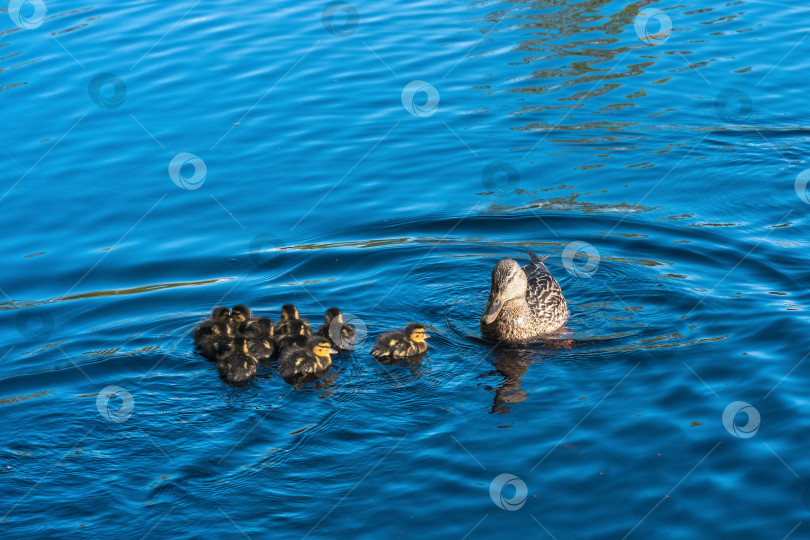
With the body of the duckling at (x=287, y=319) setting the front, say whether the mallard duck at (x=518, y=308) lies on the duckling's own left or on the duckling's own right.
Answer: on the duckling's own right

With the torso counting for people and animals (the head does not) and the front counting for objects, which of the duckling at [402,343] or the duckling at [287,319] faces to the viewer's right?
the duckling at [402,343]

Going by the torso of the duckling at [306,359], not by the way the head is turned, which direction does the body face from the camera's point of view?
to the viewer's right

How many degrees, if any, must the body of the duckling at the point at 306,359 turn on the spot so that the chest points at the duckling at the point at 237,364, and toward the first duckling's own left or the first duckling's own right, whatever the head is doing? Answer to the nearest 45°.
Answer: approximately 180°

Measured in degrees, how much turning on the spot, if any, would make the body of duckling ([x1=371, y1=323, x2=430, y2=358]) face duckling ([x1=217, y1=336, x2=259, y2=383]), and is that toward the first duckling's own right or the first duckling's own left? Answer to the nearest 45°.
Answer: approximately 180°

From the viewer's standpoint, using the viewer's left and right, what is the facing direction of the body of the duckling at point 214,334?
facing away from the viewer and to the right of the viewer
